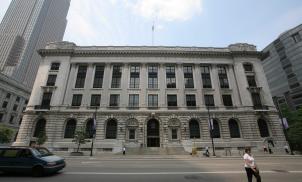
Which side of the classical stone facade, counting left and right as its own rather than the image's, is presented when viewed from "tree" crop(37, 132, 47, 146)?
right

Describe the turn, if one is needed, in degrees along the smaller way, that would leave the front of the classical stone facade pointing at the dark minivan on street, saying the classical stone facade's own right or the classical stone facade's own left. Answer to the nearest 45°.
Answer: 0° — it already faces it

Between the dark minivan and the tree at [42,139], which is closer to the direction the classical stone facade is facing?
the dark minivan

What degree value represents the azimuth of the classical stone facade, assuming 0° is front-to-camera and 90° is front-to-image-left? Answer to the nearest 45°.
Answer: approximately 0°
